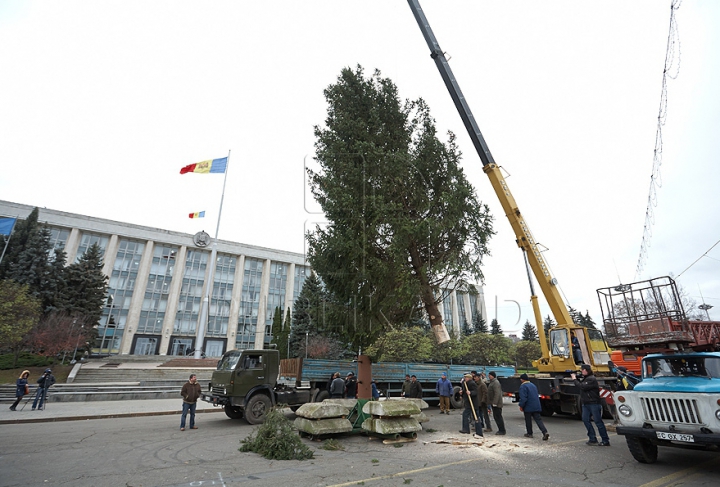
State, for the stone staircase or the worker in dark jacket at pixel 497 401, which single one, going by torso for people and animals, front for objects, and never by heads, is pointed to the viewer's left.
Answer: the worker in dark jacket

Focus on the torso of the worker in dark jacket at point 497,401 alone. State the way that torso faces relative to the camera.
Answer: to the viewer's left

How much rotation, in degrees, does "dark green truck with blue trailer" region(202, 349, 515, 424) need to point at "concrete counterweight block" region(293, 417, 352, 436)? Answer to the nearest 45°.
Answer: approximately 90° to its left

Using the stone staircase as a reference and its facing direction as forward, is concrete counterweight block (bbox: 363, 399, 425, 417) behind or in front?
in front

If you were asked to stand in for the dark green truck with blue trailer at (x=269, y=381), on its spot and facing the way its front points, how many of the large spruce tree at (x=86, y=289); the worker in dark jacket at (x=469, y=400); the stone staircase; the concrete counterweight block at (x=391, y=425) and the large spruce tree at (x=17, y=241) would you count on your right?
3

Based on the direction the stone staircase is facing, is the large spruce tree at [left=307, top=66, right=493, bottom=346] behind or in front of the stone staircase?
in front

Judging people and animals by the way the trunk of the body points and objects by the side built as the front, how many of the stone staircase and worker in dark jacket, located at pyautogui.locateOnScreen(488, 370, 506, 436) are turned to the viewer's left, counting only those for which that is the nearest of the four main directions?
1

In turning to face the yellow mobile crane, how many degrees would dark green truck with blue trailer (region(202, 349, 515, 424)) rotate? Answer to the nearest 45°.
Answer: approximately 135° to its left

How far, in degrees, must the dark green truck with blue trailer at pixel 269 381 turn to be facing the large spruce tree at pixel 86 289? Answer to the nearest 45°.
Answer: approximately 90° to its right

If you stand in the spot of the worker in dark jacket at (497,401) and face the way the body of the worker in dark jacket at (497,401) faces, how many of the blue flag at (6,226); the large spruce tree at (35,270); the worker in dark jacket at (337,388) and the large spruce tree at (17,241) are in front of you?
4

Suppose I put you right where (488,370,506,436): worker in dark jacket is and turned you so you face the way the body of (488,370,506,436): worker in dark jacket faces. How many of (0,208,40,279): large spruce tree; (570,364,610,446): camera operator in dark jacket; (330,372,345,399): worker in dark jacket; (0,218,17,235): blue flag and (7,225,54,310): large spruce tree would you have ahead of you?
4
